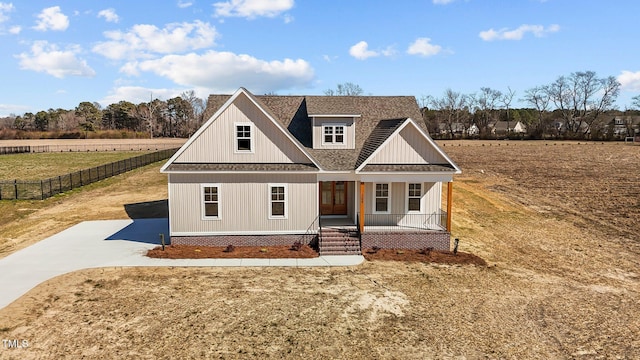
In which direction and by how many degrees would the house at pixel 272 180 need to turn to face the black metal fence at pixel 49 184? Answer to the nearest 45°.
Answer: approximately 135° to its right

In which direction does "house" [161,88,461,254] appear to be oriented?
toward the camera
